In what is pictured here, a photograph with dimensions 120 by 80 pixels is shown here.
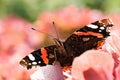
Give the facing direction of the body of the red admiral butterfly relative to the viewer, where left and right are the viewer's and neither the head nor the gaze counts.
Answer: facing away from the viewer and to the left of the viewer
